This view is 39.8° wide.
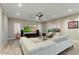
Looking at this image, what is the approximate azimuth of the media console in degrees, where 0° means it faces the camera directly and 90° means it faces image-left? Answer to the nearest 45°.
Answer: approximately 0°

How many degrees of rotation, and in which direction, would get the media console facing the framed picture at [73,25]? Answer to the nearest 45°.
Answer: approximately 90° to its left
